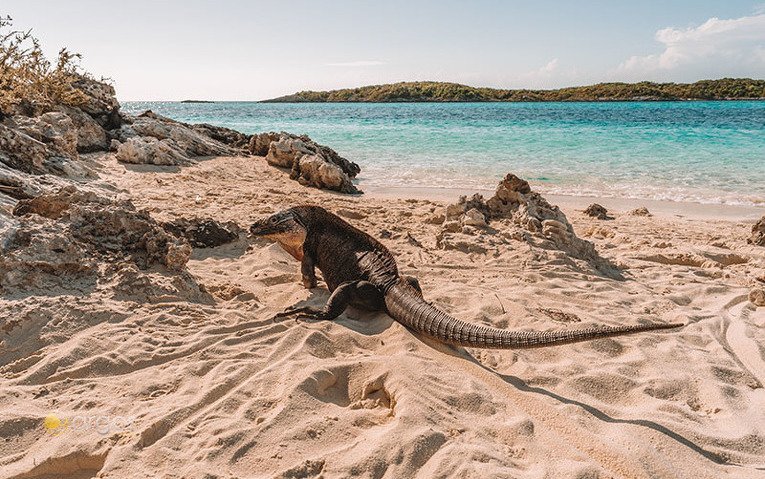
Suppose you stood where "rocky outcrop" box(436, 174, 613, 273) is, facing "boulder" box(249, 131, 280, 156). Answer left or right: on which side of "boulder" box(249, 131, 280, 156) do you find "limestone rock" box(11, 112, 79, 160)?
left

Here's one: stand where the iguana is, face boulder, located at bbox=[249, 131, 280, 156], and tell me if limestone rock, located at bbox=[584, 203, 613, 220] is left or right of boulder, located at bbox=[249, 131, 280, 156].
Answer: right

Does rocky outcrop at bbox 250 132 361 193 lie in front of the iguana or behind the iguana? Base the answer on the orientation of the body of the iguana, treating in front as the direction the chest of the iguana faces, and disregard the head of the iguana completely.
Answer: in front

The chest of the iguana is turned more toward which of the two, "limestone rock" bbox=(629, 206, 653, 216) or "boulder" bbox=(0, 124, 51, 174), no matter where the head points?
the boulder

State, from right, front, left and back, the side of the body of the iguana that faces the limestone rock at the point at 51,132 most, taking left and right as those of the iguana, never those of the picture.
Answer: front

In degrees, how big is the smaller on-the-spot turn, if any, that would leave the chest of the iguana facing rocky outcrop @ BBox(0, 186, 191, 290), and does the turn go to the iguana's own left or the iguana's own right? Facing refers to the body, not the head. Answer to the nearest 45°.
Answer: approximately 45° to the iguana's own left

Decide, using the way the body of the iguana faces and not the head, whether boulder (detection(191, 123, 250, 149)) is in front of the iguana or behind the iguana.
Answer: in front

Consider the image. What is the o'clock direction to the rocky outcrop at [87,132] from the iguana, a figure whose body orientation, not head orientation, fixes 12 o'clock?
The rocky outcrop is roughly at 12 o'clock from the iguana.

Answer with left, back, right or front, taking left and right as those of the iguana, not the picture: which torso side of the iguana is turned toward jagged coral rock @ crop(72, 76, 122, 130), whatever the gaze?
front

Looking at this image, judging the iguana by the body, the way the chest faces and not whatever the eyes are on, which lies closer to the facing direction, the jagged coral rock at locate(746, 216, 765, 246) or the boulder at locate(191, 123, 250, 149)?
the boulder

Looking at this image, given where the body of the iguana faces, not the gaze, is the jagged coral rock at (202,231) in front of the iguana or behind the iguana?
in front

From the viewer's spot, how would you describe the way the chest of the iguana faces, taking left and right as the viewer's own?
facing away from the viewer and to the left of the viewer
